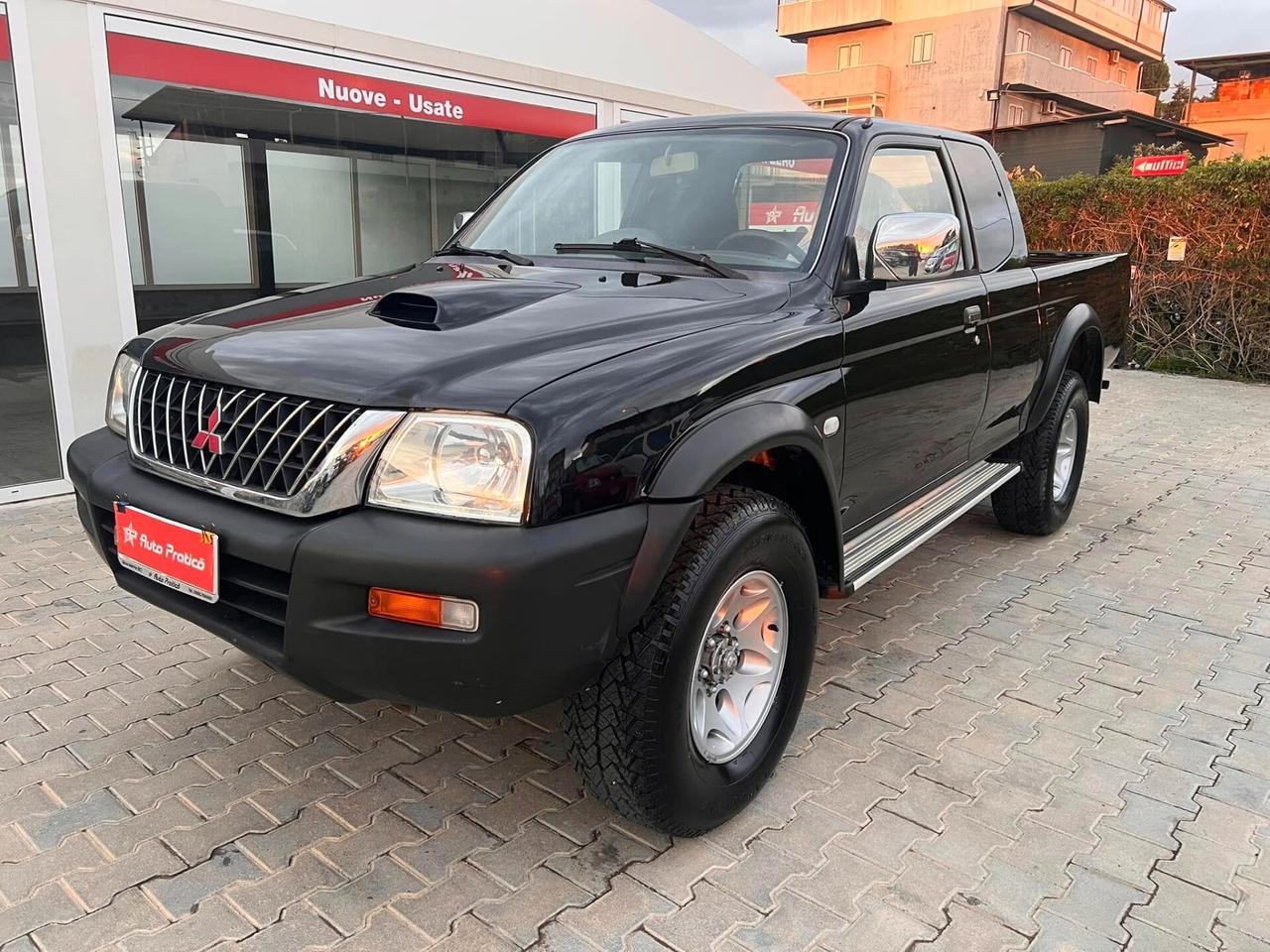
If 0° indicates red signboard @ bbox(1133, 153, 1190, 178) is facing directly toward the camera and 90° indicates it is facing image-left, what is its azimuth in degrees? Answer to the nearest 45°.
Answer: approximately 0°

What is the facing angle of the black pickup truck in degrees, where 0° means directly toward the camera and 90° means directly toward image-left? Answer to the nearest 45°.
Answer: approximately 45°

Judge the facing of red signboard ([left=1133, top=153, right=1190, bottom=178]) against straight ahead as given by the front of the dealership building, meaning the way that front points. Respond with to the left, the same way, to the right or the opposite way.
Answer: to the right

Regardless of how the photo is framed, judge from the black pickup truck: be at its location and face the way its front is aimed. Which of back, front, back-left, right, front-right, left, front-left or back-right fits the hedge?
back

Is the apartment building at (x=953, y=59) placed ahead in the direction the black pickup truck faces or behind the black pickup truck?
behind

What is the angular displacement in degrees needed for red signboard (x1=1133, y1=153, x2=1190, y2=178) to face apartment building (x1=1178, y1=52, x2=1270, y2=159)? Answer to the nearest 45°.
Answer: approximately 180°

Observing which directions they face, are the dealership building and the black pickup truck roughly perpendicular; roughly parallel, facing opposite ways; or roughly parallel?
roughly perpendicular

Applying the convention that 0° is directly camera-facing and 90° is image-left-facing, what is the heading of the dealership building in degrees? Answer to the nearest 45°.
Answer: approximately 315°

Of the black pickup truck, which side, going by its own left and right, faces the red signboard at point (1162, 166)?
back

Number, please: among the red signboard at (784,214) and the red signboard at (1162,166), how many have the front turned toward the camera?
2
